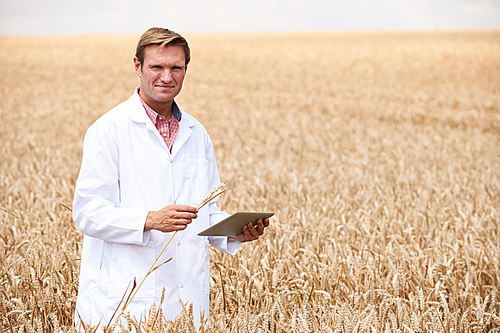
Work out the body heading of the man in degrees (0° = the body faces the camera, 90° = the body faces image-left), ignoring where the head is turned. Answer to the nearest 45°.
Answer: approximately 315°
